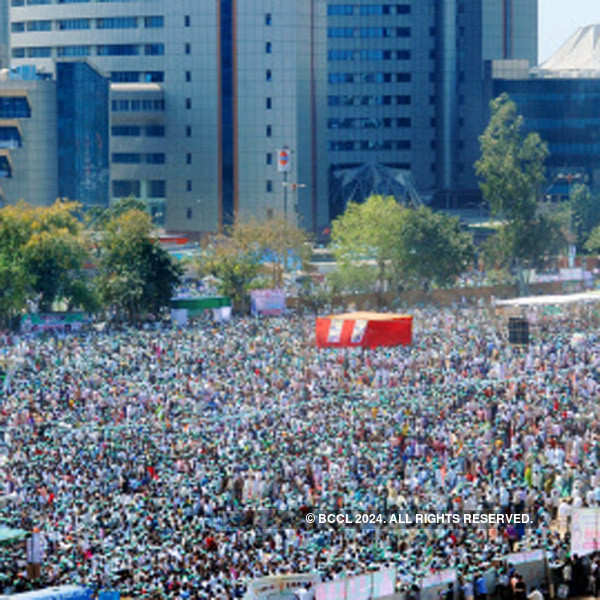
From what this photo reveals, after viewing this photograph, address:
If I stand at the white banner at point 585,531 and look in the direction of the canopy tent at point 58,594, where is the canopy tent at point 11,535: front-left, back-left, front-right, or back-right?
front-right

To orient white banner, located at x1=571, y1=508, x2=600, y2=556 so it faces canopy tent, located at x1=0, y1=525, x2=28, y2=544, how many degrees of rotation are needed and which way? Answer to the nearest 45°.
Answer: approximately 90° to its right

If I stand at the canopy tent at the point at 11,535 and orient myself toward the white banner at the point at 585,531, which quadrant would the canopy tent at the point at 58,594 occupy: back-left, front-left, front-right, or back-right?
front-right

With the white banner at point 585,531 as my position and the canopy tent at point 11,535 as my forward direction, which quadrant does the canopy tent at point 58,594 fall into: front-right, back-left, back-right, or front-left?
front-left

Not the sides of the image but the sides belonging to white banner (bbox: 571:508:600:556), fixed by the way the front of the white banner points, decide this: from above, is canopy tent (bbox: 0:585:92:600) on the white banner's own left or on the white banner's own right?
on the white banner's own right

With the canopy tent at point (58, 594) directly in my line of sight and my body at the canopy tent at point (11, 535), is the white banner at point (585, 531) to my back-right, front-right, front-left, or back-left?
front-left

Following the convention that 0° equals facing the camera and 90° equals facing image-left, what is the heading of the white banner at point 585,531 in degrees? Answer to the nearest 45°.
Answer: approximately 0°
